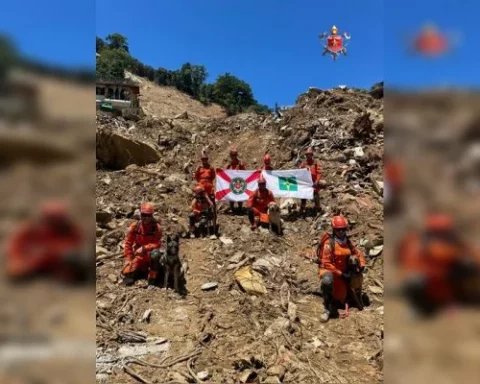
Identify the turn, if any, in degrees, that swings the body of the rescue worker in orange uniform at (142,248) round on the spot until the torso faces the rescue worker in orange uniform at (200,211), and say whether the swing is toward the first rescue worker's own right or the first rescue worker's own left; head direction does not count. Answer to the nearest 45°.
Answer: approximately 135° to the first rescue worker's own left

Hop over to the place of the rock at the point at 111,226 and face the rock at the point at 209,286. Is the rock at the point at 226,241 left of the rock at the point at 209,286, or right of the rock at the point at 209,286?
left

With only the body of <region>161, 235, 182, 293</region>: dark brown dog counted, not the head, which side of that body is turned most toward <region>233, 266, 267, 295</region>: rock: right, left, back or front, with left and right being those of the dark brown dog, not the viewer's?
left

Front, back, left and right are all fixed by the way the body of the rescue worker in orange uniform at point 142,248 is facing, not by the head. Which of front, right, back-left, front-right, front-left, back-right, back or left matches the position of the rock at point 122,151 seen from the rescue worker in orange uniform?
back

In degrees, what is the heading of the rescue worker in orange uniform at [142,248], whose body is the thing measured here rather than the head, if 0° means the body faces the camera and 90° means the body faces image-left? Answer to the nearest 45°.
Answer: approximately 0°

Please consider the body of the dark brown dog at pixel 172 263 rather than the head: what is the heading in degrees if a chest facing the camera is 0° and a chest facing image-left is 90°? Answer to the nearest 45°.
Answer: approximately 0°

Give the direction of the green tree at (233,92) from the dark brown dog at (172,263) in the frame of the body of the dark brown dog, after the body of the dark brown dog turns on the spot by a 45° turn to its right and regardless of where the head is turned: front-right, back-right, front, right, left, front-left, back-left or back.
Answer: back-right

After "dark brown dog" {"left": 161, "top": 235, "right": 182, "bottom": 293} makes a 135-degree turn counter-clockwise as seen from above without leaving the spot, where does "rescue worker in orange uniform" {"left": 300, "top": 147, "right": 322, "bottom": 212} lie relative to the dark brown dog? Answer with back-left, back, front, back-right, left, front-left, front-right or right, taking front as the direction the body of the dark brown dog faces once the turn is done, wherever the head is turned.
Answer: front

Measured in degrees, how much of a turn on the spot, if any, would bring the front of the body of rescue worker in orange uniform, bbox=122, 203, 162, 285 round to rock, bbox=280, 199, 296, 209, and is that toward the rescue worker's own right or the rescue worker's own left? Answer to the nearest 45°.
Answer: approximately 135° to the rescue worker's own left

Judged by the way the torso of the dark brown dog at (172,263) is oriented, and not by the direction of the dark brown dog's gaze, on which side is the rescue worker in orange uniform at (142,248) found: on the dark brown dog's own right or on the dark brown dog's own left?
on the dark brown dog's own right

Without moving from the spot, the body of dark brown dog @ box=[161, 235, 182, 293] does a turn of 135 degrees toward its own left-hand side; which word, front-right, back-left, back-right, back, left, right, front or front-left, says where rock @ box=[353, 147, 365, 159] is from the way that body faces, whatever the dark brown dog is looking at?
front

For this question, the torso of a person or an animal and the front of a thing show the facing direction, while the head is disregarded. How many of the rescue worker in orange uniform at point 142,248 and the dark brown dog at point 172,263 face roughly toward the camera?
2

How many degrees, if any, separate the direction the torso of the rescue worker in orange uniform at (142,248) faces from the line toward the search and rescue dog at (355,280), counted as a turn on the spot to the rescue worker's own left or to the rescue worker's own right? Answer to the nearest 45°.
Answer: approximately 45° to the rescue worker's own left
